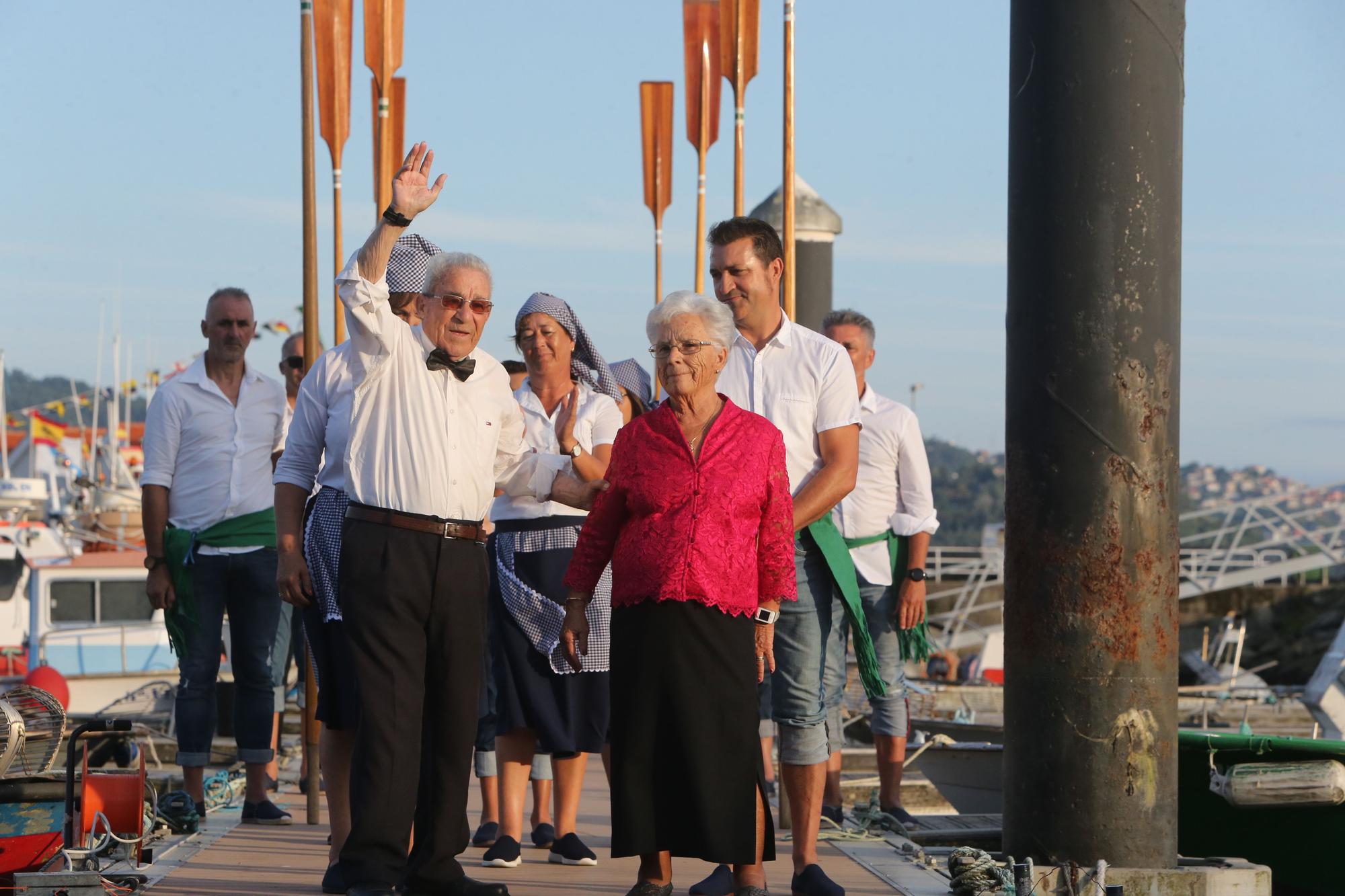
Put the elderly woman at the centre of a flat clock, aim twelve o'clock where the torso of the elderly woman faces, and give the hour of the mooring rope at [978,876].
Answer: The mooring rope is roughly at 8 o'clock from the elderly woman.

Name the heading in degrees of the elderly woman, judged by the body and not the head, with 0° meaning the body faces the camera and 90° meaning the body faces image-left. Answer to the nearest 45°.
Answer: approximately 0°

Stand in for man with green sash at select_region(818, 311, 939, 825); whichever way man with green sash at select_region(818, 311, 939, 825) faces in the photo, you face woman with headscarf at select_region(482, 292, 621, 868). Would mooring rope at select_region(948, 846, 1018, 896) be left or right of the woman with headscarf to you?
left

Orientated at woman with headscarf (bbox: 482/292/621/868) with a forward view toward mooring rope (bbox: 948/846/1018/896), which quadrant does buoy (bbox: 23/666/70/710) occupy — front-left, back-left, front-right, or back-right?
back-left

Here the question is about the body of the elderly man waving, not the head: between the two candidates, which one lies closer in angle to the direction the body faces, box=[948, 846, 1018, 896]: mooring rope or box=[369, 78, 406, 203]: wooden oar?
the mooring rope

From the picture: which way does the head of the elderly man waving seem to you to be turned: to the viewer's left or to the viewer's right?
to the viewer's right

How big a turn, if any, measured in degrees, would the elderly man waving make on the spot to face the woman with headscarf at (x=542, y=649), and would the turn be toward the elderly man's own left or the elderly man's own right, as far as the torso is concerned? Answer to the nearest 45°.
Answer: approximately 135° to the elderly man's own left

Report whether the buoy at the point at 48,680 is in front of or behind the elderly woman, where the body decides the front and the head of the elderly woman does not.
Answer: behind

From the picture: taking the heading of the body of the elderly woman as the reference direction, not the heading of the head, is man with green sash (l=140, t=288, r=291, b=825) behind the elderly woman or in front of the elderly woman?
behind

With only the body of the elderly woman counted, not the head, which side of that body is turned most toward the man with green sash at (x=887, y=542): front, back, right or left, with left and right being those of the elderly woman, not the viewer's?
back

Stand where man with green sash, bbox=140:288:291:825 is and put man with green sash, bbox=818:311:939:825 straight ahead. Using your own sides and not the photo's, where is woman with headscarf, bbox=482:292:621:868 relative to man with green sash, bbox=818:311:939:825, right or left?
right

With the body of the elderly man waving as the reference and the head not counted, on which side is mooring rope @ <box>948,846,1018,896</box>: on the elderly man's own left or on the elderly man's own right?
on the elderly man's own left
